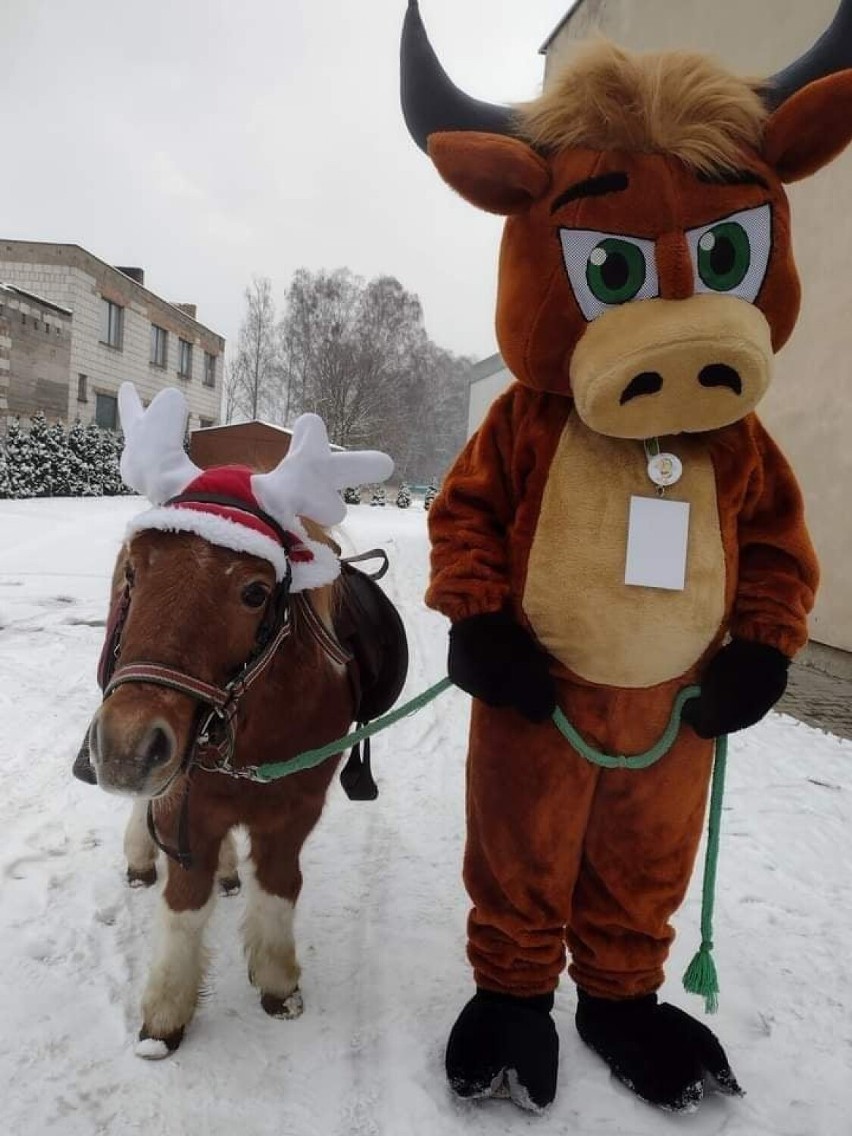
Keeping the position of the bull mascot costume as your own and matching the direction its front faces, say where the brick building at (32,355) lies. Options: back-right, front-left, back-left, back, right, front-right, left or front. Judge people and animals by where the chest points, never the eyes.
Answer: back-right

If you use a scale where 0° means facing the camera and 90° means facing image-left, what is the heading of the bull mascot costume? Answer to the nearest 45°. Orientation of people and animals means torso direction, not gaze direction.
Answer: approximately 0°

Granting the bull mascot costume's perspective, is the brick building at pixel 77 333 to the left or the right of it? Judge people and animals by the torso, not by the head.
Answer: on its right

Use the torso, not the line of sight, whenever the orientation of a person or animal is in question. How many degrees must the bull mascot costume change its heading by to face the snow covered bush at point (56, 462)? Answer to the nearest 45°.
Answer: approximately 135° to its right

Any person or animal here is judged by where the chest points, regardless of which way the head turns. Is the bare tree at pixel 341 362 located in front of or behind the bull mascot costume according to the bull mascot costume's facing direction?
behind
